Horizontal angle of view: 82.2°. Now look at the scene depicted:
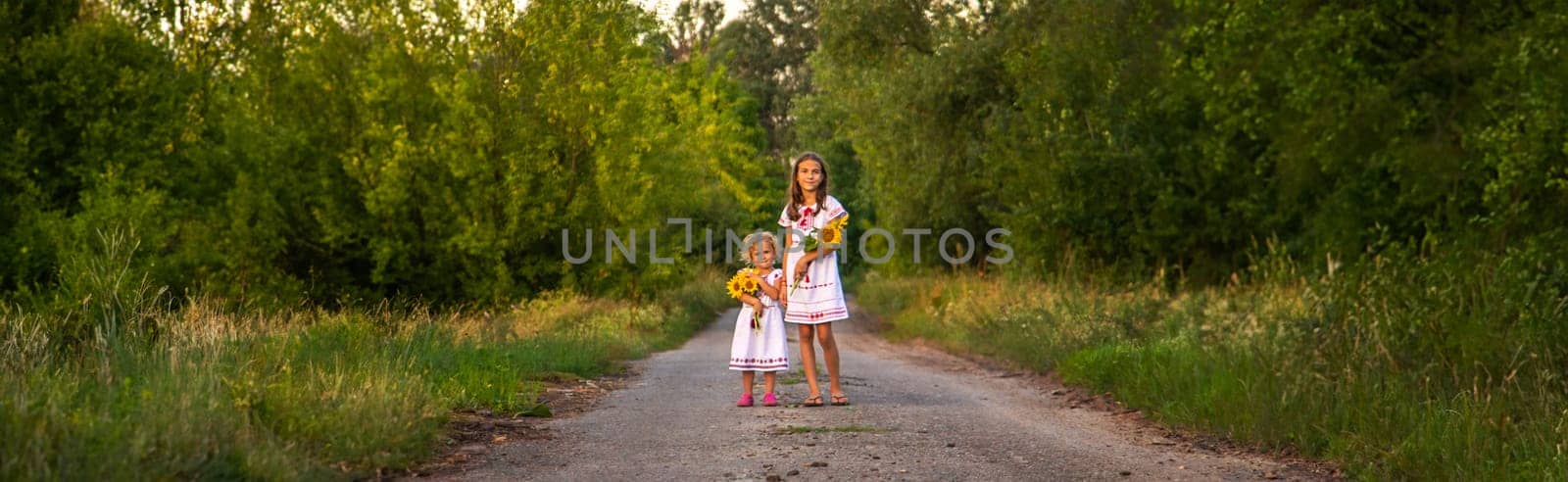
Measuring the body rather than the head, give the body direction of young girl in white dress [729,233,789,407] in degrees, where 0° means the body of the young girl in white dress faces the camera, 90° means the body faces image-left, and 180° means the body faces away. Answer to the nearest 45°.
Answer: approximately 0°

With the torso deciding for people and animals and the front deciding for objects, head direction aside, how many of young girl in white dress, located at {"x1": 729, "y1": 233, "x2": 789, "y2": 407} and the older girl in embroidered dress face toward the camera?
2
